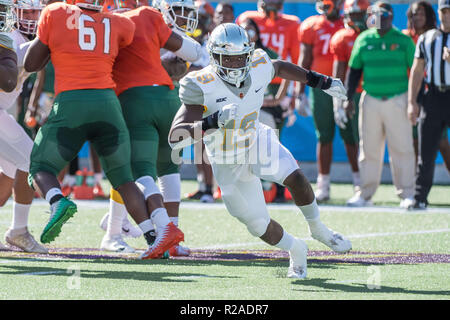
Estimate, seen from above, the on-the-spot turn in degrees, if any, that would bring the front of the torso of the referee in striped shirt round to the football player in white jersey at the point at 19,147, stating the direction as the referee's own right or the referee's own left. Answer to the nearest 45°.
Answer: approximately 45° to the referee's own right

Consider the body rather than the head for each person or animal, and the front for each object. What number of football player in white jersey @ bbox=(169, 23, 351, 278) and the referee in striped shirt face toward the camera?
2

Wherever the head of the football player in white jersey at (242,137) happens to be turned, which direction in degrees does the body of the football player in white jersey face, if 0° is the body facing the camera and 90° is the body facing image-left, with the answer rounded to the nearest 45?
approximately 0°

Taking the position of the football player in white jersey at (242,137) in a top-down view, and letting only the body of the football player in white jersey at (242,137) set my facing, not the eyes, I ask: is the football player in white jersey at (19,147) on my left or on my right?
on my right

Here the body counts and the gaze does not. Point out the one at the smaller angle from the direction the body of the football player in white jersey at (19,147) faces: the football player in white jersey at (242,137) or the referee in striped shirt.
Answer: the football player in white jersey

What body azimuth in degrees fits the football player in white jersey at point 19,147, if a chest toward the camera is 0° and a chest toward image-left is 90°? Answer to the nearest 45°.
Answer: approximately 315°

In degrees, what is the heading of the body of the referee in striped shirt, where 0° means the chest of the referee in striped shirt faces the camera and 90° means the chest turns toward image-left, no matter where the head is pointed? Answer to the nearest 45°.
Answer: approximately 0°

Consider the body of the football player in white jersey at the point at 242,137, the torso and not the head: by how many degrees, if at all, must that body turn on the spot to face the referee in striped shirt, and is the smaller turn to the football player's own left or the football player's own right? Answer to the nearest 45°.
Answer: approximately 135° to the football player's own left
